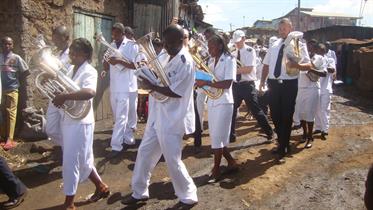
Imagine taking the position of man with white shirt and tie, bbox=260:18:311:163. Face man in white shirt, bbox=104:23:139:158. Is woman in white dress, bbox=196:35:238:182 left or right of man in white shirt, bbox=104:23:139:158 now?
left

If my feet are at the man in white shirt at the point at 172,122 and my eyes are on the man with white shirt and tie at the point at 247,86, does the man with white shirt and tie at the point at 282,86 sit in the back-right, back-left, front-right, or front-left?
front-right

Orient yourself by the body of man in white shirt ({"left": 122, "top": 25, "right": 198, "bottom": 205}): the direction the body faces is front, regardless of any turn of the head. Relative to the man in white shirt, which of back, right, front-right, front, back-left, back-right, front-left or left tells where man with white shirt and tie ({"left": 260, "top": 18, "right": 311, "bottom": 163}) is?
back

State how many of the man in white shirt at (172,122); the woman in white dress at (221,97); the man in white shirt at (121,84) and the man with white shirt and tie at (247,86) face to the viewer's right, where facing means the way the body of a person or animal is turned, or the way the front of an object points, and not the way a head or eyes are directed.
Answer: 0

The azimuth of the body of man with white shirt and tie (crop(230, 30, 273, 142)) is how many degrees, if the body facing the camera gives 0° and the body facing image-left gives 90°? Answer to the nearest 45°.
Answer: approximately 45°

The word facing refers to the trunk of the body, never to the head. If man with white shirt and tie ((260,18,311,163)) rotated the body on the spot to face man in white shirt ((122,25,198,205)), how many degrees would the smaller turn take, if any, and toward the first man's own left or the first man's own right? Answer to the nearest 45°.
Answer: approximately 45° to the first man's own right

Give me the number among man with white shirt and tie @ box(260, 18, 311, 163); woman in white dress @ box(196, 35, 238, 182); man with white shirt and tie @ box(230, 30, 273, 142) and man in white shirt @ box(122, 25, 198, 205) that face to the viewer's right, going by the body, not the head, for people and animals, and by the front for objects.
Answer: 0

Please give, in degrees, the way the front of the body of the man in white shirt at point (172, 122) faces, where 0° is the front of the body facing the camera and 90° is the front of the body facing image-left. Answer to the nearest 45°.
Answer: approximately 45°

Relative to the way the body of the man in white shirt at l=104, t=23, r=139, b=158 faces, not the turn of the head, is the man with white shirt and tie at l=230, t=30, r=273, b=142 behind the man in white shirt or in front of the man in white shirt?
behind

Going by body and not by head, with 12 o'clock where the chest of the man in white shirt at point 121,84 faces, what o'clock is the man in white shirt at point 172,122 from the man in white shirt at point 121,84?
the man in white shirt at point 172,122 is roughly at 10 o'clock from the man in white shirt at point 121,84.

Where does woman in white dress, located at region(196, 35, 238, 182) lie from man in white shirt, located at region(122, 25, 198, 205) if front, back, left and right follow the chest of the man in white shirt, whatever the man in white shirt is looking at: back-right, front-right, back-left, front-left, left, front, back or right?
back

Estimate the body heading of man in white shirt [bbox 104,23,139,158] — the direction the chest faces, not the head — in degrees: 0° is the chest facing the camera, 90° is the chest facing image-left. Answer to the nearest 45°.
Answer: approximately 45°

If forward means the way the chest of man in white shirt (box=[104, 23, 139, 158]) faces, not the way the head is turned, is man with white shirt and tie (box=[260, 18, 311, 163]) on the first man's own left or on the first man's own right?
on the first man's own left

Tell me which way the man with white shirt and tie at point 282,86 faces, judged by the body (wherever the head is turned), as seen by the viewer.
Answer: toward the camera

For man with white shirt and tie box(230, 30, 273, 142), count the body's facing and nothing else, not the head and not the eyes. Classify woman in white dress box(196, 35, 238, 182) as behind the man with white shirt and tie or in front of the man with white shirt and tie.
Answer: in front

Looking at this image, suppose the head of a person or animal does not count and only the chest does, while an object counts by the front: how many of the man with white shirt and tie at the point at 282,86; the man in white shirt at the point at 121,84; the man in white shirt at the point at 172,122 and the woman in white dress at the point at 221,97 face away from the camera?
0

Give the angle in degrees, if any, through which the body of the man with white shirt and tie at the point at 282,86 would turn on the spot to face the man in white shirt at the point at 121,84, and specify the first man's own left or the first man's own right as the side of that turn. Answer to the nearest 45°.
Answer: approximately 90° to the first man's own right
